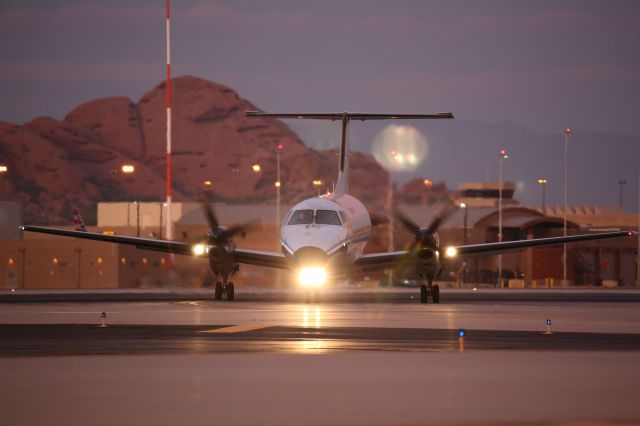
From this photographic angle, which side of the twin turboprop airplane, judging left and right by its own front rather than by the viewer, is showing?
front
